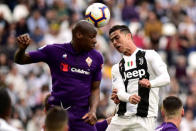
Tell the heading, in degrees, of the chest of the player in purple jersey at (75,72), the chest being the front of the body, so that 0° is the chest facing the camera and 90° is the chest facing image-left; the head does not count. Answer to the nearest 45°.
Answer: approximately 315°

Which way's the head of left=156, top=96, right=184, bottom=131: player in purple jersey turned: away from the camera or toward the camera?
away from the camera

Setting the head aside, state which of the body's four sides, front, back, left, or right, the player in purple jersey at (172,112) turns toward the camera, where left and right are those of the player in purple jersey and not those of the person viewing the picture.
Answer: back

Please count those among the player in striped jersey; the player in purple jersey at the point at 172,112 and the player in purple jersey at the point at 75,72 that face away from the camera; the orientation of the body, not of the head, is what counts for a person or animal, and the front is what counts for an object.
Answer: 1

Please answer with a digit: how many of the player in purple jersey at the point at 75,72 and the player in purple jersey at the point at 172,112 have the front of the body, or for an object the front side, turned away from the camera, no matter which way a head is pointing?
1

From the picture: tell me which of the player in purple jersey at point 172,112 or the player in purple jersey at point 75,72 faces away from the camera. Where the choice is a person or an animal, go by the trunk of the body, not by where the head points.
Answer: the player in purple jersey at point 172,112
